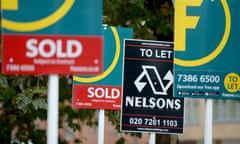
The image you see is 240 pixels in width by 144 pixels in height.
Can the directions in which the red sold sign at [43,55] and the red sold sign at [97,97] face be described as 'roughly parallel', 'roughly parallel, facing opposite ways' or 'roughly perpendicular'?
roughly parallel

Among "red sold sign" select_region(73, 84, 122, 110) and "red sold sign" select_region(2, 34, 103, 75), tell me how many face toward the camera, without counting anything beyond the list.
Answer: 2

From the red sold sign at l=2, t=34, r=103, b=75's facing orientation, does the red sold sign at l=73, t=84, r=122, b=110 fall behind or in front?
behind

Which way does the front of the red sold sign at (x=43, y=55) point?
toward the camera

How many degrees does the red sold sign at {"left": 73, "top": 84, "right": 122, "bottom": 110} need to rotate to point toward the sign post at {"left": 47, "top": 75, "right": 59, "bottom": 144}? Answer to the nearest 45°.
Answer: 0° — it already faces it

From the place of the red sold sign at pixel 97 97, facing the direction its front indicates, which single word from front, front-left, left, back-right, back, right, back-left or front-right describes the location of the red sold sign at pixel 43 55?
front

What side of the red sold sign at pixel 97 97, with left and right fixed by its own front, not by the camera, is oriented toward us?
front
